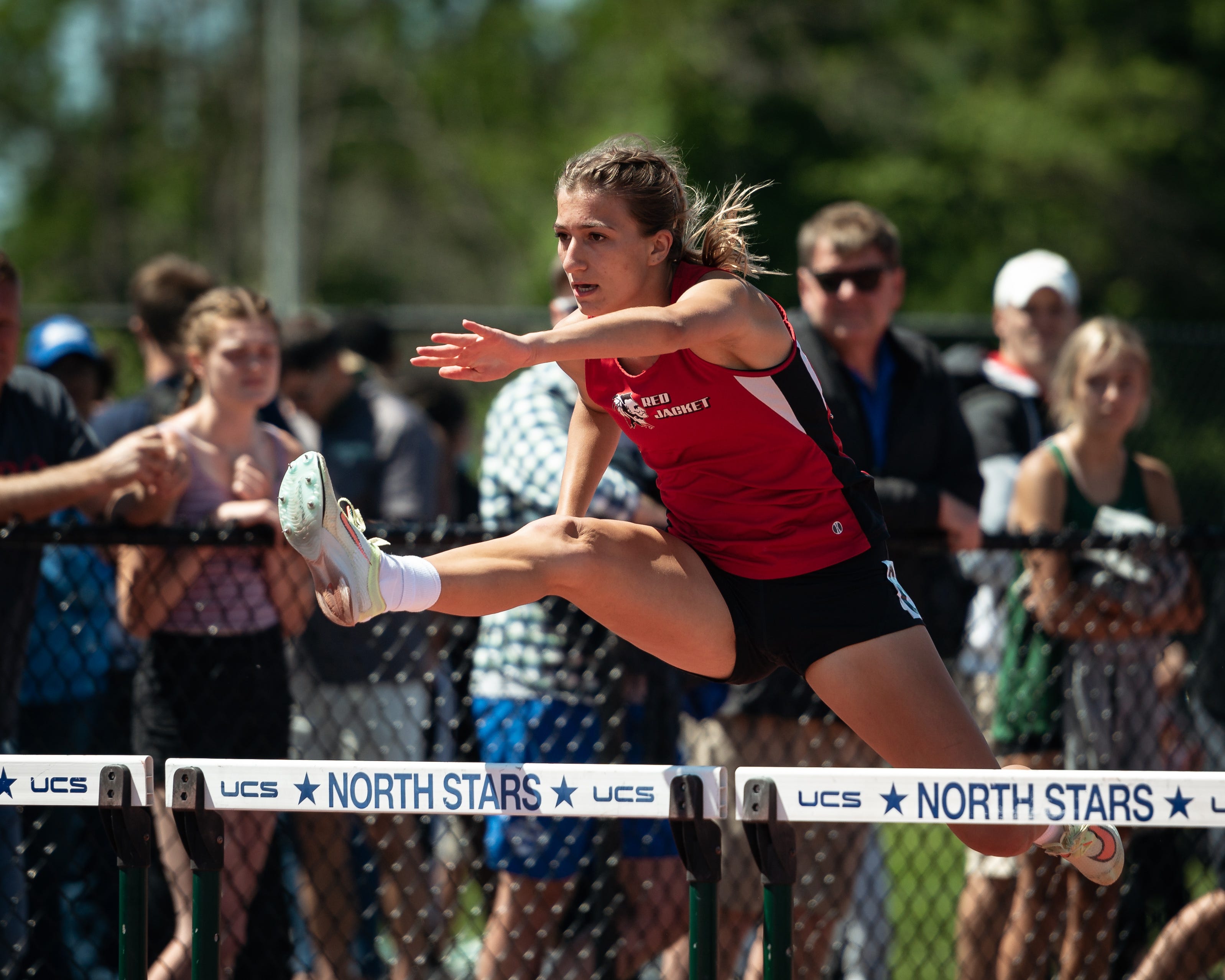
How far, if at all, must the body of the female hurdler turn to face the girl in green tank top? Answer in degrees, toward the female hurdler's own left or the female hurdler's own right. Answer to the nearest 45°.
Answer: approximately 180°

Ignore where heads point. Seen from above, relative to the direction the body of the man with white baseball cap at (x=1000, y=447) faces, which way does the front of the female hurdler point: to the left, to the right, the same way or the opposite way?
to the right

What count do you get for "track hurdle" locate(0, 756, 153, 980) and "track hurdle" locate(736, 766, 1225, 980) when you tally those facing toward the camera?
2

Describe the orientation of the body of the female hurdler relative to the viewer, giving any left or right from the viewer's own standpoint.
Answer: facing the viewer and to the left of the viewer

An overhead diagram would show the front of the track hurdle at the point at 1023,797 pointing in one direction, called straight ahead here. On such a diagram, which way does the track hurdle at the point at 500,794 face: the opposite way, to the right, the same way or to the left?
the same way

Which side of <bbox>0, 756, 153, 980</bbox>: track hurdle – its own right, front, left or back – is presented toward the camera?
front

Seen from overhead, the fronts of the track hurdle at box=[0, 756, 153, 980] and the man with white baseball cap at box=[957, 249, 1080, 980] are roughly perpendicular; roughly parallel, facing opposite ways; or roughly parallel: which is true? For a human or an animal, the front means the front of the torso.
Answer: roughly parallel

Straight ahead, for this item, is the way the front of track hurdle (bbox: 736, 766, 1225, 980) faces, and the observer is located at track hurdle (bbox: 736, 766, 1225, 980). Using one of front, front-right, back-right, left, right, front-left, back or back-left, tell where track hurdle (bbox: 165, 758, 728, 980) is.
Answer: right

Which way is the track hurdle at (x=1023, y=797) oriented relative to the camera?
toward the camera
